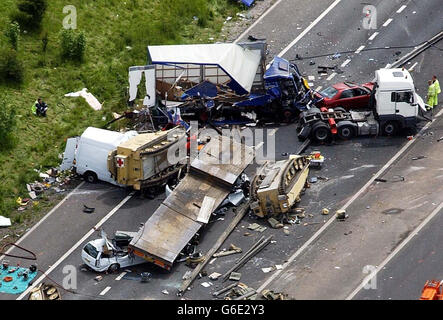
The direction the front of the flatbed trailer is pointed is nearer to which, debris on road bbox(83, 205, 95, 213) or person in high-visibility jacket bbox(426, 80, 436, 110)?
the person in high-visibility jacket

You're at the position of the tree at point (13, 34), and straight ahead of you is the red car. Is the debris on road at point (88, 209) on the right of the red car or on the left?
right

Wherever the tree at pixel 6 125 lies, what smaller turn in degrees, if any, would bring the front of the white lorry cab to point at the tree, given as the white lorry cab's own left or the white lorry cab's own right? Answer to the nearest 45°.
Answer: approximately 180°

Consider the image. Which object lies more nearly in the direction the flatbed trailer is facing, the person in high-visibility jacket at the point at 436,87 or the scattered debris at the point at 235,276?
the person in high-visibility jacket

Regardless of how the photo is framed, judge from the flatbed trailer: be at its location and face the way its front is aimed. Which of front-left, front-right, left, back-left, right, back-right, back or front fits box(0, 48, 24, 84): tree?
left

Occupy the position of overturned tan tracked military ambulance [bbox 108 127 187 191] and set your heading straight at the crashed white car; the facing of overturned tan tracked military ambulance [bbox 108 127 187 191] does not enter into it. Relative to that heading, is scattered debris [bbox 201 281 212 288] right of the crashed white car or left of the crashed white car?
left

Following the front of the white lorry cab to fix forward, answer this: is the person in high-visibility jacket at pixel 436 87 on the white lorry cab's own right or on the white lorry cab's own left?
on the white lorry cab's own left

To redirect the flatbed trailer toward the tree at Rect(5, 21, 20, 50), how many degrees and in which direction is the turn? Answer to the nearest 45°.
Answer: approximately 90° to its left

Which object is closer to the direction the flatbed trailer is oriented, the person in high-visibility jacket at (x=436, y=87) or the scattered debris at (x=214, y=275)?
the person in high-visibility jacket

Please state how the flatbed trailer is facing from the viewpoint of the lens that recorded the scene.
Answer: facing away from the viewer and to the right of the viewer

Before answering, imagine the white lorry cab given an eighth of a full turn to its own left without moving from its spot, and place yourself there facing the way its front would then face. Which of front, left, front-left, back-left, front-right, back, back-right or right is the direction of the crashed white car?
back

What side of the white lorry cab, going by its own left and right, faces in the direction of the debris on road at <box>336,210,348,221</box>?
right

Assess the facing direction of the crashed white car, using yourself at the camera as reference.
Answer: facing away from the viewer and to the right of the viewer

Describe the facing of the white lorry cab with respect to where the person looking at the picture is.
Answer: facing to the right of the viewer
